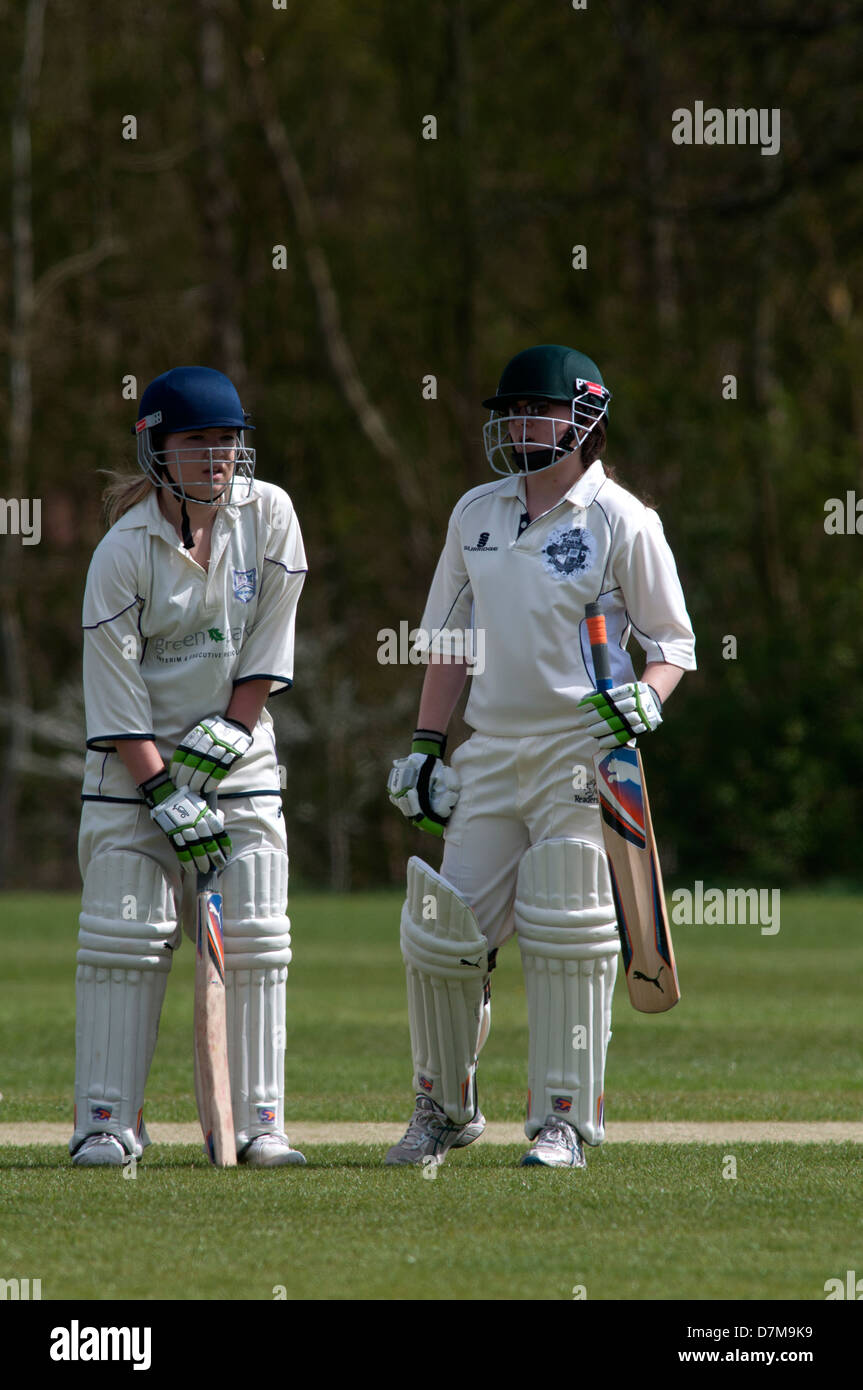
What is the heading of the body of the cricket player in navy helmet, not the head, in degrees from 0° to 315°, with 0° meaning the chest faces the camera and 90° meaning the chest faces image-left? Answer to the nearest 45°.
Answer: approximately 0°

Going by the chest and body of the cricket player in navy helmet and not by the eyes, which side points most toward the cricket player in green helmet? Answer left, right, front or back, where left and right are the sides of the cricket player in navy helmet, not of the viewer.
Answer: left

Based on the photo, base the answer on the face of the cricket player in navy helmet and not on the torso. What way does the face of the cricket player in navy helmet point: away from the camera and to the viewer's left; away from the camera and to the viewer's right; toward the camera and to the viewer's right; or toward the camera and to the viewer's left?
toward the camera and to the viewer's right
